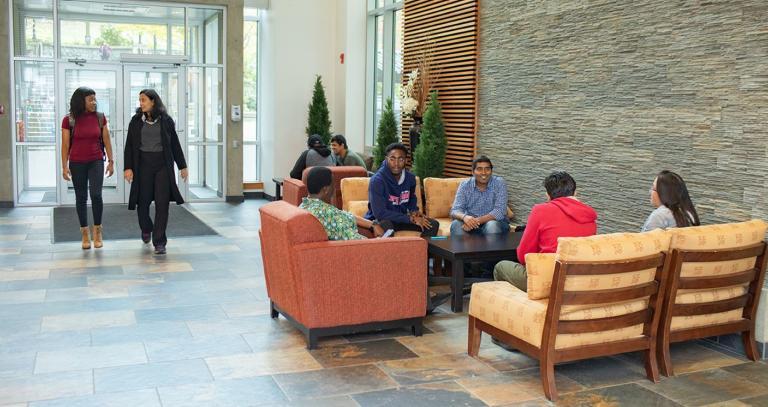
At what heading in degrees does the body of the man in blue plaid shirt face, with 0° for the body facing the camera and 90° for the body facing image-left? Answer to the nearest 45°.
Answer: approximately 0°

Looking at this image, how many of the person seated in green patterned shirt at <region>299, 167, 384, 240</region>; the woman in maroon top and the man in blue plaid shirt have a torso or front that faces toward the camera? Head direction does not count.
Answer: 2

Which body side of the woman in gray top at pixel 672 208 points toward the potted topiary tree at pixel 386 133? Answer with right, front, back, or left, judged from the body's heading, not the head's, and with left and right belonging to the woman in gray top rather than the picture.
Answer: front

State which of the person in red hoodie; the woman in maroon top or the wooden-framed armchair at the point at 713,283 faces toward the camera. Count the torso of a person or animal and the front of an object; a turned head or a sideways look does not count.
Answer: the woman in maroon top

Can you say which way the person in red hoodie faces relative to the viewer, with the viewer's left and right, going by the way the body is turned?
facing away from the viewer and to the left of the viewer

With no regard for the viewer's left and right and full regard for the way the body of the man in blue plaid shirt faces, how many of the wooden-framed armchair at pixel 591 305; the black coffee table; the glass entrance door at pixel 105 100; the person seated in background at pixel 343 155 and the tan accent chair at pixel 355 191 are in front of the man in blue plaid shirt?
2

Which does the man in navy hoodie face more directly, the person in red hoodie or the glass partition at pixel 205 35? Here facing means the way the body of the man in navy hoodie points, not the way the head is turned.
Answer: the person in red hoodie

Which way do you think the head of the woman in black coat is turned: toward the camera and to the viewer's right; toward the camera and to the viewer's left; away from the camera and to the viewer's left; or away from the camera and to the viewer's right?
toward the camera and to the viewer's left

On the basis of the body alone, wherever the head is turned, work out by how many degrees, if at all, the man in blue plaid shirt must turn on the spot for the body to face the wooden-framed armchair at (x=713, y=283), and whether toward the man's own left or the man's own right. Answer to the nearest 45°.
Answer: approximately 45° to the man's own left

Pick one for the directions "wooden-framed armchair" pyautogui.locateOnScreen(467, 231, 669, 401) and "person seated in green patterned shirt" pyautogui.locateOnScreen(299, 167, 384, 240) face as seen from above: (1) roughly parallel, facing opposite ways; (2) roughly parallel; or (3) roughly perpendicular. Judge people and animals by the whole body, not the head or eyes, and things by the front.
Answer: roughly perpendicular

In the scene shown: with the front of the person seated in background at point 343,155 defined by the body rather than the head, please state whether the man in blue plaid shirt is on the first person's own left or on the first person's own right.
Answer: on the first person's own left

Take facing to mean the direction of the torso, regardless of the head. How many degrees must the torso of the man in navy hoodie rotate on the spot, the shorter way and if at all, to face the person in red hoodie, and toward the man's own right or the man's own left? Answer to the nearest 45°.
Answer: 0° — they already face them

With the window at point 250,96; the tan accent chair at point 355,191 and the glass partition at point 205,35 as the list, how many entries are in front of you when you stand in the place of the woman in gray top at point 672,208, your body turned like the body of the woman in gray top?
3
